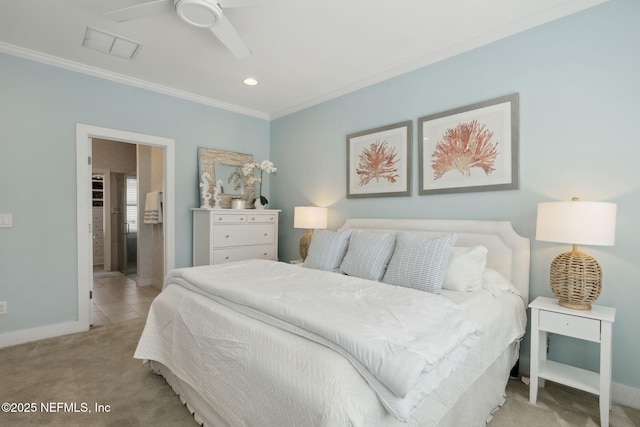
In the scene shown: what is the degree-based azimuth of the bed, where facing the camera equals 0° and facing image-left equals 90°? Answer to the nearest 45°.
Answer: approximately 45°

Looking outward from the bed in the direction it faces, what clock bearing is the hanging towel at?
The hanging towel is roughly at 3 o'clock from the bed.

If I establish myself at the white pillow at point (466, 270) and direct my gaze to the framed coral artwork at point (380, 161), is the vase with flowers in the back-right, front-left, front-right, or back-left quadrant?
front-left

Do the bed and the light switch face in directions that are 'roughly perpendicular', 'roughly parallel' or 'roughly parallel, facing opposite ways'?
roughly perpendicular

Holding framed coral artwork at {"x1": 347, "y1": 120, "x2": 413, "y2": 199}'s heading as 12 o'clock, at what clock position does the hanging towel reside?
The hanging towel is roughly at 2 o'clock from the framed coral artwork.

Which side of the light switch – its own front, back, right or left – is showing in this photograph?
front

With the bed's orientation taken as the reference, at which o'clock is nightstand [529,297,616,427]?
The nightstand is roughly at 7 o'clock from the bed.

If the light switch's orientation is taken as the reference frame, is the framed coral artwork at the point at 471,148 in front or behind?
in front

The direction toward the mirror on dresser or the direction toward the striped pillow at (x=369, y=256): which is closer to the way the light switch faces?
the striped pillow

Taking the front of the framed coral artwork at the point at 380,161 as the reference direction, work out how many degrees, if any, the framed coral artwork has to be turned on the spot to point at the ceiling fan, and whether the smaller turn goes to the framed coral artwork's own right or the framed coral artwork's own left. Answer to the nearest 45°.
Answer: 0° — it already faces it

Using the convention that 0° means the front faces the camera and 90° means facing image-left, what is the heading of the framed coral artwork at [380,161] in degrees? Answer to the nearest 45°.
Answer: approximately 45°

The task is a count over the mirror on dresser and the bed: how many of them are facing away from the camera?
0

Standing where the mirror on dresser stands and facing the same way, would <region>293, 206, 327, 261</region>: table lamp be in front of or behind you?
in front

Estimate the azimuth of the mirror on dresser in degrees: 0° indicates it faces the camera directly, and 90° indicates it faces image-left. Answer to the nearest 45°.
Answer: approximately 315°
